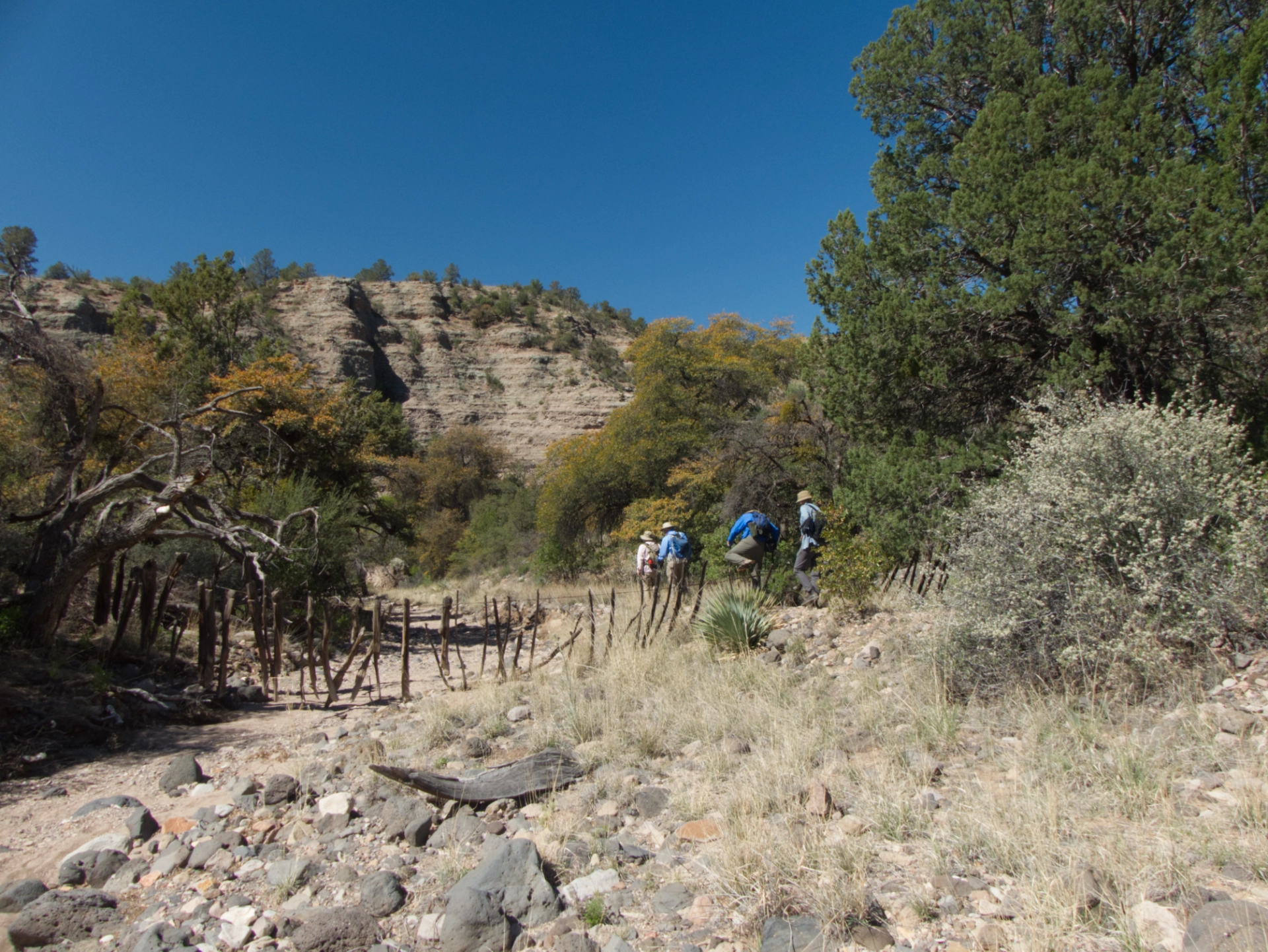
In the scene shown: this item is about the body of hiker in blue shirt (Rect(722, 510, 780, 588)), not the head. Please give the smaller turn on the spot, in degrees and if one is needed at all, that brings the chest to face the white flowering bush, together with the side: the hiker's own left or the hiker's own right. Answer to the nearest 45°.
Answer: approximately 180°

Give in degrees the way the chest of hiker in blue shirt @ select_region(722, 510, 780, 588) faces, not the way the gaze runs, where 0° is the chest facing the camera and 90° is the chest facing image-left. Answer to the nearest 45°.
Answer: approximately 135°

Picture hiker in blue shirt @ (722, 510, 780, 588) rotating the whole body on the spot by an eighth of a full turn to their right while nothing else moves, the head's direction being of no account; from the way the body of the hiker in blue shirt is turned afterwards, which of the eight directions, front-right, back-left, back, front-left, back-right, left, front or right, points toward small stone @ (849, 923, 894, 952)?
back

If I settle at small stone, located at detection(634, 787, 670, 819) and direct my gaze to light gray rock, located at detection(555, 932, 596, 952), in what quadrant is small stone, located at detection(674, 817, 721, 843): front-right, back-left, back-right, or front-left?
front-left

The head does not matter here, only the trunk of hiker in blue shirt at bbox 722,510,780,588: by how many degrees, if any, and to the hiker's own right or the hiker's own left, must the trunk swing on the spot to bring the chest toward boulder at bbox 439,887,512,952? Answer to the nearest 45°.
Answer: approximately 135° to the hiker's own left

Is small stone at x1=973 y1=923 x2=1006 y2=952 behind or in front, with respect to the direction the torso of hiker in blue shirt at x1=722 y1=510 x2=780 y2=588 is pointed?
behind

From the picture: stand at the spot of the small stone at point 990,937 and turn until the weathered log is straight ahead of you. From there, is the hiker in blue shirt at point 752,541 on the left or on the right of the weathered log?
right

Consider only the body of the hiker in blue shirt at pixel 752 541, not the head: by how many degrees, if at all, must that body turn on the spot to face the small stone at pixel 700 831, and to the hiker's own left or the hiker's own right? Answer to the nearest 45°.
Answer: approximately 135° to the hiker's own left

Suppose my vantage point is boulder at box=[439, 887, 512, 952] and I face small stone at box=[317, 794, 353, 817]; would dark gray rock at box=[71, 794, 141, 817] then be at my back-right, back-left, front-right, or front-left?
front-left

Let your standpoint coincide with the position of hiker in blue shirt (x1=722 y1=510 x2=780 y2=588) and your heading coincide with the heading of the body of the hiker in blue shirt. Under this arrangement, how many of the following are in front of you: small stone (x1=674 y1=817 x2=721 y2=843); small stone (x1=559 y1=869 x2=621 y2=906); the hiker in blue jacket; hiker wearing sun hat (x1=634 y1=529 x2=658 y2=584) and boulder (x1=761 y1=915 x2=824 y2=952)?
2

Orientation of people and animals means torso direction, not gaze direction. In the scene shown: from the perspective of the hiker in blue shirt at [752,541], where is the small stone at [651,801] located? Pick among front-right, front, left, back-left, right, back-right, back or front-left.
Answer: back-left

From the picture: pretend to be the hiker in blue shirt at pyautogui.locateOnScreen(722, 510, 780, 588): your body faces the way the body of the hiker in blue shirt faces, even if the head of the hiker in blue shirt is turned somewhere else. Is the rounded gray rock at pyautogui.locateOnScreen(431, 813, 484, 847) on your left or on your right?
on your left

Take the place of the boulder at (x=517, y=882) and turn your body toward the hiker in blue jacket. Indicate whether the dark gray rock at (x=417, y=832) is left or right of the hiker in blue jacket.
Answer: left

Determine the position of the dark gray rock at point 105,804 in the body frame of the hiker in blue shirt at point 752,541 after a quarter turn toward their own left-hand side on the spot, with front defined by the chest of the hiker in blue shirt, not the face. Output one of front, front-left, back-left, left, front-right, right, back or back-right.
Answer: front

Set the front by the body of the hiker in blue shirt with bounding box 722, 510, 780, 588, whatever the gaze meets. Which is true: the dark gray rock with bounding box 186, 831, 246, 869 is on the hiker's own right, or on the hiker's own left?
on the hiker's own left

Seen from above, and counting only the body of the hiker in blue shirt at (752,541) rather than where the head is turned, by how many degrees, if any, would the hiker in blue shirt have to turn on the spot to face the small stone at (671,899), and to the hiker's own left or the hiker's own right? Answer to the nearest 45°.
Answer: approximately 135° to the hiker's own left

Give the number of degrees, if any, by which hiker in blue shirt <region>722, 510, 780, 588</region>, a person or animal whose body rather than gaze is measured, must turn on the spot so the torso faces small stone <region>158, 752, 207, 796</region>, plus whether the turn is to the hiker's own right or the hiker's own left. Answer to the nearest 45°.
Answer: approximately 90° to the hiker's own left
